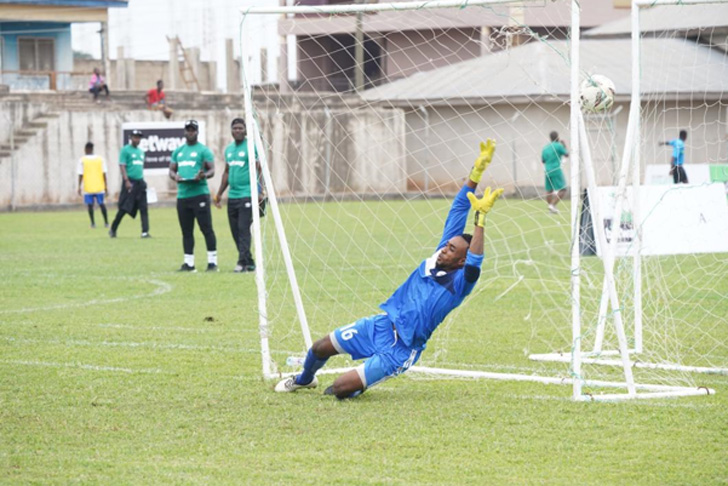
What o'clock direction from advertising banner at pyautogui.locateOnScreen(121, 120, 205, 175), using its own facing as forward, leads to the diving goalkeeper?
The diving goalkeeper is roughly at 12 o'clock from the advertising banner.

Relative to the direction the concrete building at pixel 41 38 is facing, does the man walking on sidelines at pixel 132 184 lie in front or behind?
in front

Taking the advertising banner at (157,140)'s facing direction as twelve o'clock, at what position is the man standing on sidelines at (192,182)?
The man standing on sidelines is roughly at 12 o'clock from the advertising banner.

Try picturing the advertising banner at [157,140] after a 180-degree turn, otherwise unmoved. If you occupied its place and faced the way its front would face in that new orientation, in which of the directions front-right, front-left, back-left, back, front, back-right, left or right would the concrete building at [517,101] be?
right

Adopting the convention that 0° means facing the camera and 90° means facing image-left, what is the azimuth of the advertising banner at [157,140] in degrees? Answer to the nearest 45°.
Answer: approximately 0°
